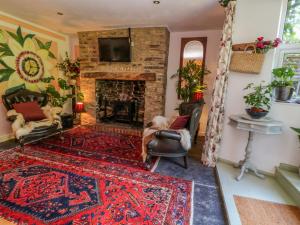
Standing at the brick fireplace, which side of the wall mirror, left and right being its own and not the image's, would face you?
right

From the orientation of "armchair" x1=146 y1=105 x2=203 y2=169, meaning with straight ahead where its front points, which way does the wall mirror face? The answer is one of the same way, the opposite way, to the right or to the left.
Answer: to the left

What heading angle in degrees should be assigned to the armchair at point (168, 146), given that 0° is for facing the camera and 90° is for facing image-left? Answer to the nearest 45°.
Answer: approximately 90°

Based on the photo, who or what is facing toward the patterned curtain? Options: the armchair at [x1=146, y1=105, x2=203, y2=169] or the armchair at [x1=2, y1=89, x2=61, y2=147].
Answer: the armchair at [x1=2, y1=89, x2=61, y2=147]

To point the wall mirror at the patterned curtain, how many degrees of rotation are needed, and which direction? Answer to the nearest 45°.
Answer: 0° — it already faces it

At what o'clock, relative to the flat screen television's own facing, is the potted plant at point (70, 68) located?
The potted plant is roughly at 4 o'clock from the flat screen television.

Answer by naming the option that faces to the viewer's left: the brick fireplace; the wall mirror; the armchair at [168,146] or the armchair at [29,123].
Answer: the armchair at [168,146]

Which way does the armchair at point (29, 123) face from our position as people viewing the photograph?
facing the viewer and to the right of the viewer

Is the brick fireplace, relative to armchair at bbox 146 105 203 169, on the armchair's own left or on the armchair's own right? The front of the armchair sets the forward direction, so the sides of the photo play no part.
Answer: on the armchair's own right

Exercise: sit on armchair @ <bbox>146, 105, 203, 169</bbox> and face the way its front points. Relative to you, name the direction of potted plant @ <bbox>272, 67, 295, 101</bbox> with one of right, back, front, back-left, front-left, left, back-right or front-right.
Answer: back

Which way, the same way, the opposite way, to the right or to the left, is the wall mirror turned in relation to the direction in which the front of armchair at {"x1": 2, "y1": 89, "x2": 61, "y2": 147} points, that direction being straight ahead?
to the right

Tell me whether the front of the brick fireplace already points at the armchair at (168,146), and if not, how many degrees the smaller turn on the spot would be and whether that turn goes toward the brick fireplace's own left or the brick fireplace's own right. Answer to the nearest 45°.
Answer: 0° — it already faces it

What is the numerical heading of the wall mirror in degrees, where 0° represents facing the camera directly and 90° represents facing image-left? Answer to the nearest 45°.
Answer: approximately 0°
